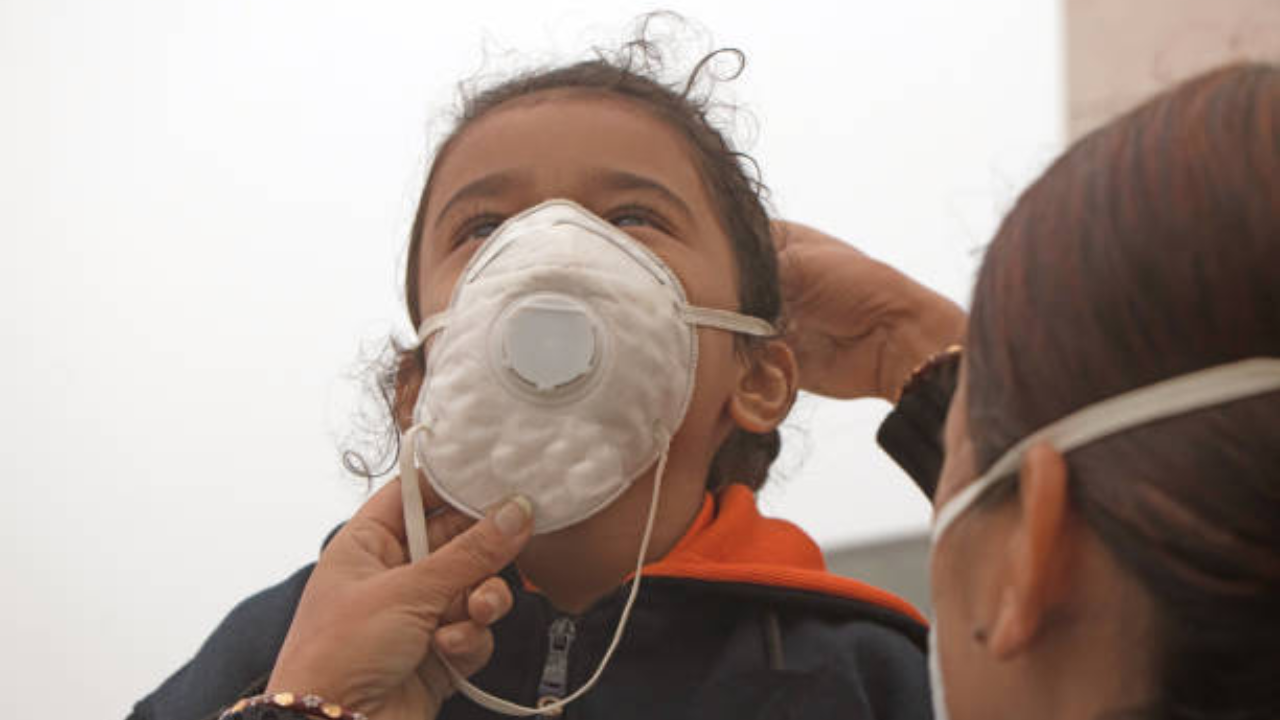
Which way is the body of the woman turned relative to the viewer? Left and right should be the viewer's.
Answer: facing away from the viewer and to the left of the viewer

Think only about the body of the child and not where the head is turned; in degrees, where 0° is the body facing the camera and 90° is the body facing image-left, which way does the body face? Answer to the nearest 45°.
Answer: approximately 0°

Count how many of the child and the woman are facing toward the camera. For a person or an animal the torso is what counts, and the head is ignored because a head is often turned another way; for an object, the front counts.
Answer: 1

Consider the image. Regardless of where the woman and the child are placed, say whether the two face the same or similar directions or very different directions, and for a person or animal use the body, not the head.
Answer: very different directions

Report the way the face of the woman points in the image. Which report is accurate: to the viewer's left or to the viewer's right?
to the viewer's left
